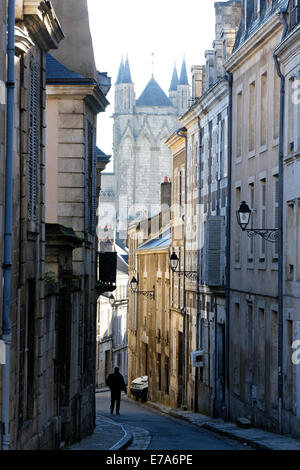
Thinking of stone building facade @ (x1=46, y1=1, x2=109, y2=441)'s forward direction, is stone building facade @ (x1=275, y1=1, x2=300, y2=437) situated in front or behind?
in front

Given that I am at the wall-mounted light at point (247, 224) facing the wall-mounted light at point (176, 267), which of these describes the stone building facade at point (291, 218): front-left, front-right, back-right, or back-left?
back-right

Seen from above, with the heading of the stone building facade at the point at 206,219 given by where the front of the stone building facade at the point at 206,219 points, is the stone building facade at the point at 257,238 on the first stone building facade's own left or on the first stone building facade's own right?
on the first stone building facade's own left

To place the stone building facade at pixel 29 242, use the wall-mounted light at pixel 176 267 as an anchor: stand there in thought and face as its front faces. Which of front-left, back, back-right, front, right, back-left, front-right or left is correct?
left

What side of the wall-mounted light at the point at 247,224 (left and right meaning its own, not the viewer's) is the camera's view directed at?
left

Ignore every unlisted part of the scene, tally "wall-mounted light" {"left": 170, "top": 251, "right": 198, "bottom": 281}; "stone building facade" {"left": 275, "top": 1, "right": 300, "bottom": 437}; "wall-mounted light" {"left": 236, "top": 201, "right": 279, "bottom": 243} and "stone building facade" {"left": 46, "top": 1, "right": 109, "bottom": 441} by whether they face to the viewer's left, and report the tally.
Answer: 3

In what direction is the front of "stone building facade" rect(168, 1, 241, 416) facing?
to the viewer's left

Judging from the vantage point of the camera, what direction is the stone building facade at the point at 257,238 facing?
facing to the left of the viewer

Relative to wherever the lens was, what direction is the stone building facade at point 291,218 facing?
facing to the left of the viewer

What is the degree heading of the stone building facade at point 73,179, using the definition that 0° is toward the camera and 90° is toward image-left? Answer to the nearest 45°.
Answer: approximately 270°

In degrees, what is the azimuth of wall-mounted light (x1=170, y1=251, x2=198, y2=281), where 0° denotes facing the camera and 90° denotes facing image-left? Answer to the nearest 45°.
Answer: approximately 90°

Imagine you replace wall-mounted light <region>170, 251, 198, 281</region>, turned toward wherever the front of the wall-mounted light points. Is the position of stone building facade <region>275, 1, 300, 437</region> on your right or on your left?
on your left

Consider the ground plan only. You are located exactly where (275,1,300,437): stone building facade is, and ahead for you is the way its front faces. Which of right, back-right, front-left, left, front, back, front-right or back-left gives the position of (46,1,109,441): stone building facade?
front

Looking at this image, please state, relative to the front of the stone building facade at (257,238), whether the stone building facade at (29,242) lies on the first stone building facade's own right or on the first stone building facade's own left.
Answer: on the first stone building facade's own left
